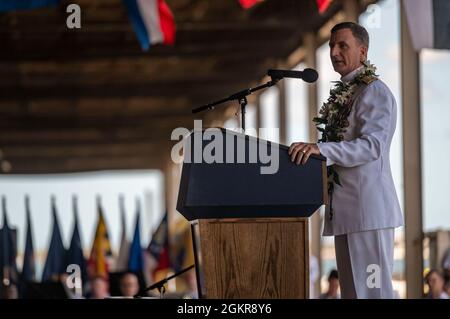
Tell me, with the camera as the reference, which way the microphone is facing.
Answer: facing to the right of the viewer

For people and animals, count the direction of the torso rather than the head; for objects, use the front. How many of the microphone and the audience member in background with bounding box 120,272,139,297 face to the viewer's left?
0

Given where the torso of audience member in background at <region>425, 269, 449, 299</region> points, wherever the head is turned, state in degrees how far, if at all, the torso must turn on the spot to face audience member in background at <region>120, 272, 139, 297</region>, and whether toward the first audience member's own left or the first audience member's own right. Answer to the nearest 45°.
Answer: approximately 45° to the first audience member's own right

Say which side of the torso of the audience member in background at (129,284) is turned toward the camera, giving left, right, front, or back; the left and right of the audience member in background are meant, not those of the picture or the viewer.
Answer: front

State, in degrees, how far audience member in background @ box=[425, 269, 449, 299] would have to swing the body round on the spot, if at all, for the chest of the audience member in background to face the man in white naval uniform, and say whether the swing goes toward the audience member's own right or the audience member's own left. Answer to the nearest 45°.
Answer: approximately 45° to the audience member's own left

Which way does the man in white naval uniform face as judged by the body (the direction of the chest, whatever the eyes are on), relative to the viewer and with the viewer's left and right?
facing to the left of the viewer

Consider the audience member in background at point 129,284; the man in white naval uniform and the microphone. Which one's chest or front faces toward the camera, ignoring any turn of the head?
the audience member in background

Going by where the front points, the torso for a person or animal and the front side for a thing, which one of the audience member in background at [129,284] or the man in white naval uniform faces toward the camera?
the audience member in background

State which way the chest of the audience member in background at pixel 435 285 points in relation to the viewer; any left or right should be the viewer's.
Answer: facing the viewer and to the left of the viewer

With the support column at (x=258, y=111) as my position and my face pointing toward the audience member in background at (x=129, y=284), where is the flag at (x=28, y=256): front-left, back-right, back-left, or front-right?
front-right

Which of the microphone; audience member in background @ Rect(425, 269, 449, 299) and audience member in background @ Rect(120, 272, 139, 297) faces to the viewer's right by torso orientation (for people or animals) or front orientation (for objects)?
the microphone

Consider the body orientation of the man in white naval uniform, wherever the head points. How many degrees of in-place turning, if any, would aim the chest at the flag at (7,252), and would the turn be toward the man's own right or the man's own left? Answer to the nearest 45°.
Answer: approximately 45° to the man's own right
